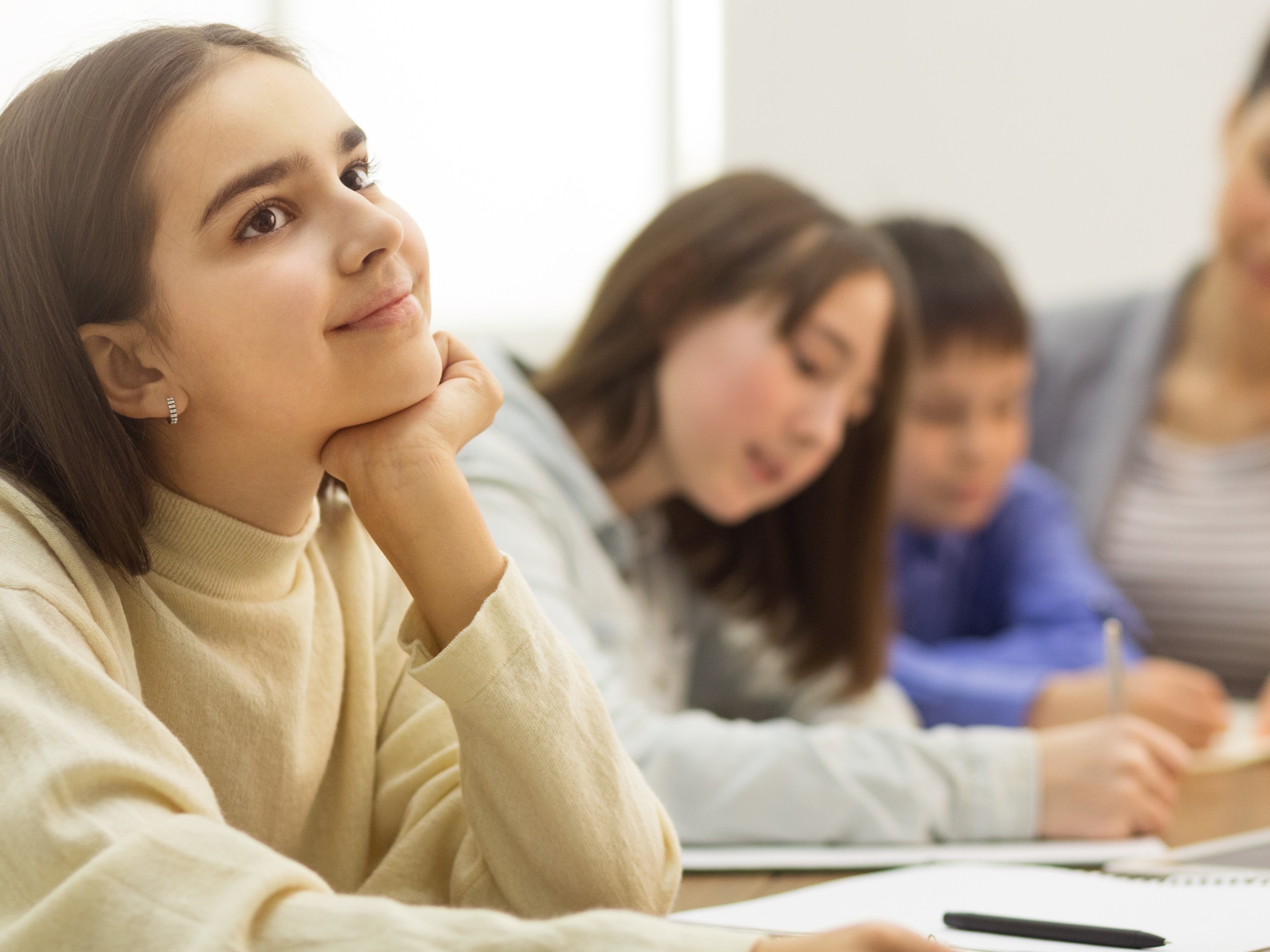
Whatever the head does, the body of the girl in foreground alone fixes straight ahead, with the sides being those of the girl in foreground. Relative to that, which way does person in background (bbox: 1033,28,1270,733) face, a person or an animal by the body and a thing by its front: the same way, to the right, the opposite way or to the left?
to the right

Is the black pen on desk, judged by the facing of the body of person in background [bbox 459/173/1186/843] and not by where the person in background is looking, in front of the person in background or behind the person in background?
in front

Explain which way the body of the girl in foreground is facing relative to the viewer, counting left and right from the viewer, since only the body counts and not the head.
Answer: facing the viewer and to the right of the viewer

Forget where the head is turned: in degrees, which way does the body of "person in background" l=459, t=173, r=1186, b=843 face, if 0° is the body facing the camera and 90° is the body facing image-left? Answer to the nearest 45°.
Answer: approximately 315°

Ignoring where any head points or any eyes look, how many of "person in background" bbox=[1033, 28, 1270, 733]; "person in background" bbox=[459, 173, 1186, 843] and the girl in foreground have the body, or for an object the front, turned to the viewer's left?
0

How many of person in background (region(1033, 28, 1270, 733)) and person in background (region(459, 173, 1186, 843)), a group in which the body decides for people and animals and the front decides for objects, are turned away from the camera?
0

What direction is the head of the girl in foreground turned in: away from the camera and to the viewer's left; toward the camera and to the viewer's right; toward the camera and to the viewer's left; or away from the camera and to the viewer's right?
toward the camera and to the viewer's right

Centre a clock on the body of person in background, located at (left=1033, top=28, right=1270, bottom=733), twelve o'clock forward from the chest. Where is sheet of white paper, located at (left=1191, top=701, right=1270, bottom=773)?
The sheet of white paper is roughly at 12 o'clock from the person in background.

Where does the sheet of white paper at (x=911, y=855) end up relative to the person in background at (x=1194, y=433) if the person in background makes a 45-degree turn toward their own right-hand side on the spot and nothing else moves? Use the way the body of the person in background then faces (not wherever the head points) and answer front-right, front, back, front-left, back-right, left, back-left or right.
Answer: front-left

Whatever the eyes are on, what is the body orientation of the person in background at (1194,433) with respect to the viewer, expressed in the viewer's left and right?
facing the viewer

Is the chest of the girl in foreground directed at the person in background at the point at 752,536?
no

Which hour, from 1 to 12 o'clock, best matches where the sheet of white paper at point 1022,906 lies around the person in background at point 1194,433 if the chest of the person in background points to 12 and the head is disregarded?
The sheet of white paper is roughly at 12 o'clock from the person in background.

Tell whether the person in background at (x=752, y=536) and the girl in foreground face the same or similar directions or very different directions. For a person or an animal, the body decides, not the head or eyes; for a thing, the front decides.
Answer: same or similar directions

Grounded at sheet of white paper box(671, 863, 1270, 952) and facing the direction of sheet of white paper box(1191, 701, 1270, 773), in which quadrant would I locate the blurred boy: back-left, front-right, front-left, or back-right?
front-left

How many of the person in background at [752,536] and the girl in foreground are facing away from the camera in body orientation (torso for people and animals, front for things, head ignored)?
0
